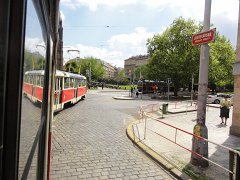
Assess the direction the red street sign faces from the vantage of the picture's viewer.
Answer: facing the viewer and to the left of the viewer

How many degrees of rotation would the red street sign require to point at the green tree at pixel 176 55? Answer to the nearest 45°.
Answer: approximately 135° to its right
